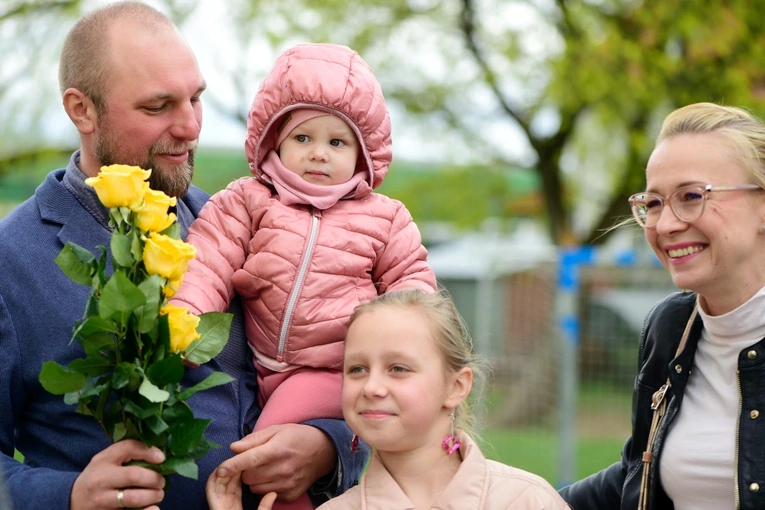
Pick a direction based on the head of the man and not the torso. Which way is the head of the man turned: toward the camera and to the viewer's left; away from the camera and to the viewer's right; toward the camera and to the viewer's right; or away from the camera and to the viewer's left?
toward the camera and to the viewer's right

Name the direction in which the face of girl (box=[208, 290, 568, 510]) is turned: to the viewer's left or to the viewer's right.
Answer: to the viewer's left

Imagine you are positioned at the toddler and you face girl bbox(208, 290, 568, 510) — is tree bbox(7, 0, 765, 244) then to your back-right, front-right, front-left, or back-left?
back-left

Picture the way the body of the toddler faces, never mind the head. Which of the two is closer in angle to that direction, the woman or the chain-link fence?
the woman

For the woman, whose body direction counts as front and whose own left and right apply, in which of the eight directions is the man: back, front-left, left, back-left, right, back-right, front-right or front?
front-right

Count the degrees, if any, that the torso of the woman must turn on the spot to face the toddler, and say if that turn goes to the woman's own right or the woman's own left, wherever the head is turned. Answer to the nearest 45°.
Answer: approximately 45° to the woman's own right

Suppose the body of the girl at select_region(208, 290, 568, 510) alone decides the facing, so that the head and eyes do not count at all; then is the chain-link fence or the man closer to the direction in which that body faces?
the man

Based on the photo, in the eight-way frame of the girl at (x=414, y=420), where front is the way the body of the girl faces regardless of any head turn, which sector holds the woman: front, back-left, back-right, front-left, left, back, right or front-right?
back-left

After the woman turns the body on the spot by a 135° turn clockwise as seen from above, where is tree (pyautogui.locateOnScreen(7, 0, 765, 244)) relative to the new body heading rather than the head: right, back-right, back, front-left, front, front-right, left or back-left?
front

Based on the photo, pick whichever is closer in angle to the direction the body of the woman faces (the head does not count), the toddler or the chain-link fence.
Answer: the toddler

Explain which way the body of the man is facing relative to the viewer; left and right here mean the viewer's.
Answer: facing the viewer and to the right of the viewer

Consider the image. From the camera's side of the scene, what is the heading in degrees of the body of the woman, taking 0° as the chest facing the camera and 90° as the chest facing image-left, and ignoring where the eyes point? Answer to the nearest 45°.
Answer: approximately 45°

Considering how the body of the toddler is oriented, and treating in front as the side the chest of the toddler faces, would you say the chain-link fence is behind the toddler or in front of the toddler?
behind

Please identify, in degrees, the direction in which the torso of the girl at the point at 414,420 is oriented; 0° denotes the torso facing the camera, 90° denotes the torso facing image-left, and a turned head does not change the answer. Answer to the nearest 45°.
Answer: approximately 45°

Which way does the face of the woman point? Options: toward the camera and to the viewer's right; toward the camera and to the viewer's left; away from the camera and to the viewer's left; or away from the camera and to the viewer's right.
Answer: toward the camera and to the viewer's left
